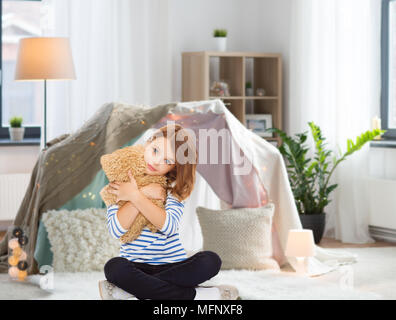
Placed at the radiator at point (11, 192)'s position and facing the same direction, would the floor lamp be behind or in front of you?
in front

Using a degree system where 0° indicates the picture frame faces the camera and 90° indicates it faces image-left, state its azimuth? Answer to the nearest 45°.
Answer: approximately 0°

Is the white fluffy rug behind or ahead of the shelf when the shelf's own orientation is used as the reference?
ahead

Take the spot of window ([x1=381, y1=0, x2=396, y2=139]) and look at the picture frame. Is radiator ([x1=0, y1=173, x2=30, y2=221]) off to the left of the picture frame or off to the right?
left

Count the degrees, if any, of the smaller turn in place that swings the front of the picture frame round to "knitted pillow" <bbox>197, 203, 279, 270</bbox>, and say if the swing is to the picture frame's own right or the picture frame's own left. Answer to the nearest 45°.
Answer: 0° — it already faces it

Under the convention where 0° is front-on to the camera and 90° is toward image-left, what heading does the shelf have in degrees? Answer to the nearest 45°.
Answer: approximately 315°

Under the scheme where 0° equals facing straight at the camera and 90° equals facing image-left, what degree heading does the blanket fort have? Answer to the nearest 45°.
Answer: approximately 0°

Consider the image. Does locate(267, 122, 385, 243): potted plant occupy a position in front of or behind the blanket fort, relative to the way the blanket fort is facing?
behind

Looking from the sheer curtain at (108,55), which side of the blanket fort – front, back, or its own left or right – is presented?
back

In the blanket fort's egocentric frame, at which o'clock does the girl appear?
The girl is roughly at 12 o'clock from the blanket fort.
